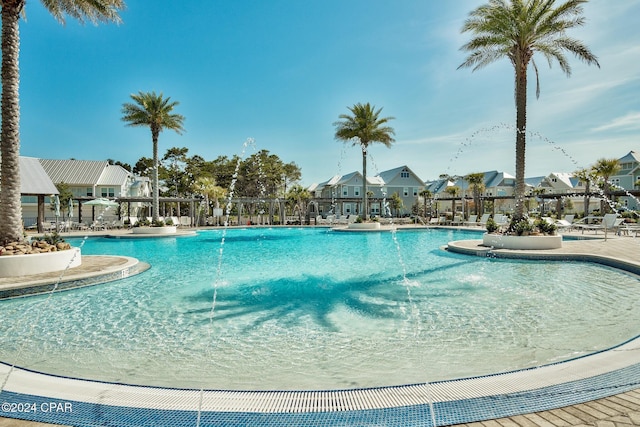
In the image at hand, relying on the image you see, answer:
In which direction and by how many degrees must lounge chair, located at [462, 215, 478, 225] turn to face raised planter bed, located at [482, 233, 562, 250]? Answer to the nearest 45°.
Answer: approximately 45° to its left

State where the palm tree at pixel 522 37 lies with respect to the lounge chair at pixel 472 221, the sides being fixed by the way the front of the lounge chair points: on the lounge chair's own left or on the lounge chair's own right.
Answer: on the lounge chair's own left

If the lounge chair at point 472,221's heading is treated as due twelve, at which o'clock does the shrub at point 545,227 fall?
The shrub is roughly at 10 o'clock from the lounge chair.

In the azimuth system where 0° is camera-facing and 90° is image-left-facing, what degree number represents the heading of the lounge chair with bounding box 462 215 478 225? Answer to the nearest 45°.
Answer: approximately 45°
